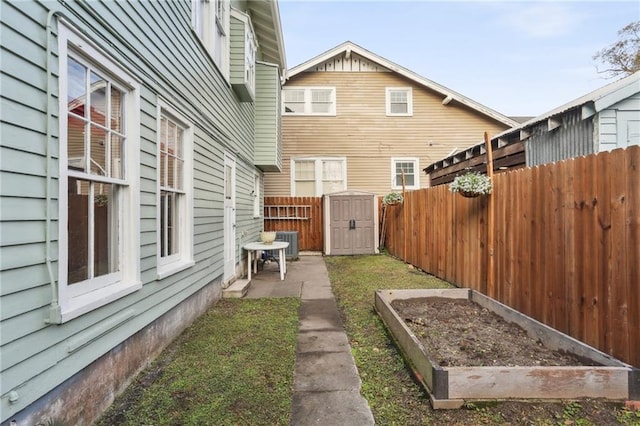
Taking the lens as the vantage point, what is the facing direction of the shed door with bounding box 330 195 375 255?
facing the viewer

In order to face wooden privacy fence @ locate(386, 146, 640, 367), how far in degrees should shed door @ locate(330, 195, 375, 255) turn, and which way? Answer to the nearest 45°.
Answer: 0° — it already faces it

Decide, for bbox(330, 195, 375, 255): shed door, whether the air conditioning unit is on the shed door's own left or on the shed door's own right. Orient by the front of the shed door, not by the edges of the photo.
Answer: on the shed door's own right

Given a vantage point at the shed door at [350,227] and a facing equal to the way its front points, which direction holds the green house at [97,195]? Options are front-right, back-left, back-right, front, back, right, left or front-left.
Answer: front

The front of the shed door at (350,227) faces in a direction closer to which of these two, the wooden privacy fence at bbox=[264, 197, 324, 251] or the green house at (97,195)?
the green house

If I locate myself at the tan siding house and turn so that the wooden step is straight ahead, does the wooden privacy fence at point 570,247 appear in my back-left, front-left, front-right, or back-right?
front-left

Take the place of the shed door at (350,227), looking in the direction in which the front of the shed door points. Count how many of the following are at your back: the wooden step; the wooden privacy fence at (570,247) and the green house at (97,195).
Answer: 0

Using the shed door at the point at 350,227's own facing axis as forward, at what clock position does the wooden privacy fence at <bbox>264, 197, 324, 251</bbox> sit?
The wooden privacy fence is roughly at 4 o'clock from the shed door.

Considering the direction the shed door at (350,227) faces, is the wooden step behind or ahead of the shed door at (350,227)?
ahead
